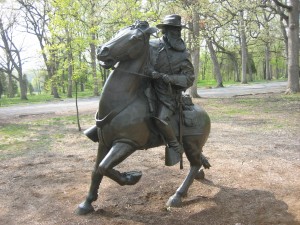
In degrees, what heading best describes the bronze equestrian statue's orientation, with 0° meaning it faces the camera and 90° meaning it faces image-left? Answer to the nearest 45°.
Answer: approximately 45°
